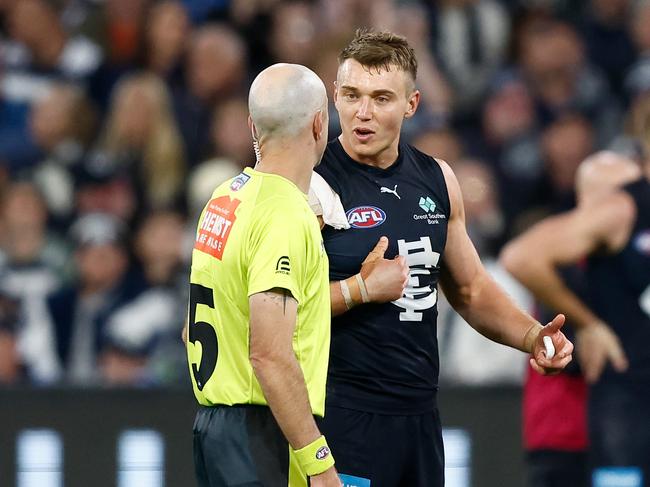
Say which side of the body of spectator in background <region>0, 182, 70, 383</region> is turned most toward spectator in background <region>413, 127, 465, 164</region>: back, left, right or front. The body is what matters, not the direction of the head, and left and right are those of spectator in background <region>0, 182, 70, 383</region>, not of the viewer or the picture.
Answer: left

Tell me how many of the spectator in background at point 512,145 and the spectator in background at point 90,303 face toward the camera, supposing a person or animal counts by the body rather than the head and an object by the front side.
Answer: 2

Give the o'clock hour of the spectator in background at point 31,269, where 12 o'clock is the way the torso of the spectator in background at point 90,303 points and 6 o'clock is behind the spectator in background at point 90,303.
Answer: the spectator in background at point 31,269 is roughly at 4 o'clock from the spectator in background at point 90,303.

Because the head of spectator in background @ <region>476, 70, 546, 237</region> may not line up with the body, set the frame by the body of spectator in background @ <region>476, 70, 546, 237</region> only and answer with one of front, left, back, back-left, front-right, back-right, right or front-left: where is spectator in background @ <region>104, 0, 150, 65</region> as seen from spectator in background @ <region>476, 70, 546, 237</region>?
right

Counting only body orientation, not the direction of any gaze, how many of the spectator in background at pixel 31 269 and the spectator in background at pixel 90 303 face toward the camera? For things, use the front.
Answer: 2

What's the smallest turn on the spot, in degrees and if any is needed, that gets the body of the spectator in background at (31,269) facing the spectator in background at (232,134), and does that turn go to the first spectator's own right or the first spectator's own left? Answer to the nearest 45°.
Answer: approximately 90° to the first spectator's own left
